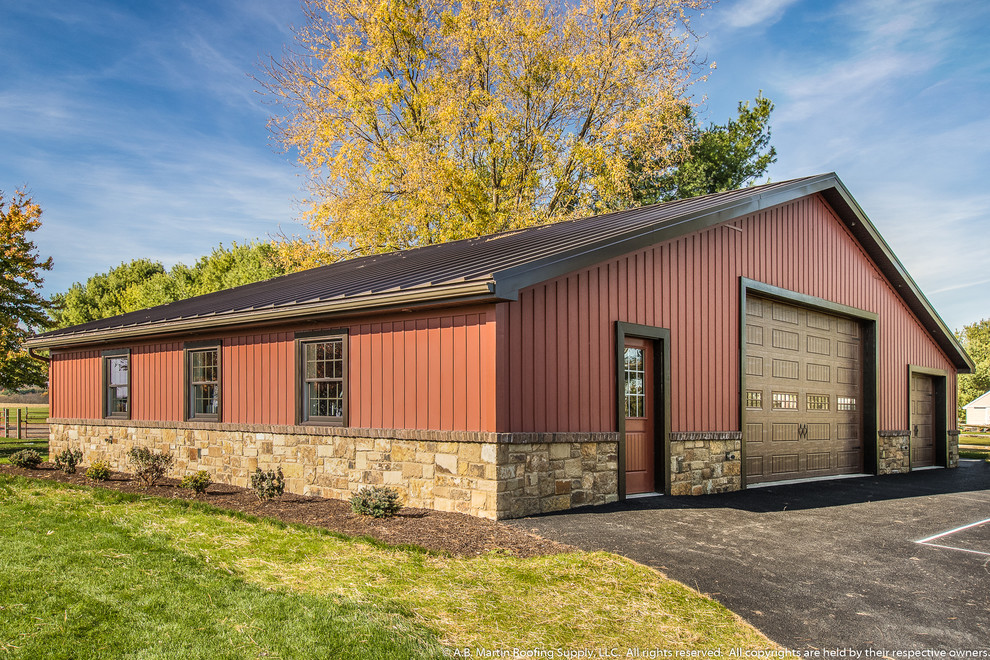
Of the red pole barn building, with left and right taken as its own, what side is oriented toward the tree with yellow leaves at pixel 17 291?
back

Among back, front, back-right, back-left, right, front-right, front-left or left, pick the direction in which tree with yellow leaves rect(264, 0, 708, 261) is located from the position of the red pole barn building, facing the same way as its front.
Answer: back-left

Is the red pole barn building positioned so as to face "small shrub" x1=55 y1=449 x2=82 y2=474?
no

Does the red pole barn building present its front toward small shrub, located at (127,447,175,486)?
no

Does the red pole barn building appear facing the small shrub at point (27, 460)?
no
